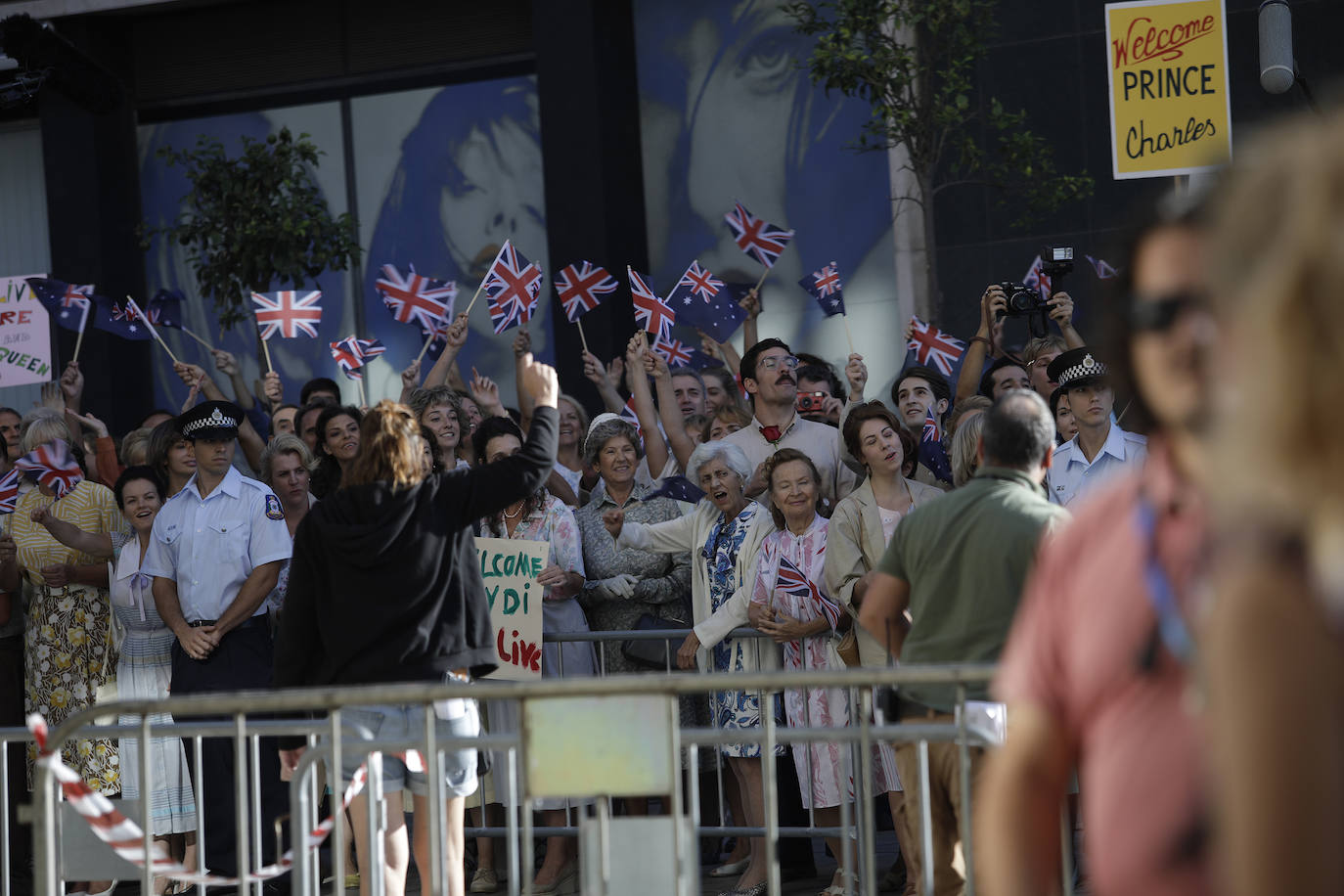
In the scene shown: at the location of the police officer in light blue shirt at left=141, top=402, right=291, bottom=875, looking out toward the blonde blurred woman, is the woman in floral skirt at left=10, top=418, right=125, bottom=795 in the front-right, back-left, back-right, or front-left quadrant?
back-right

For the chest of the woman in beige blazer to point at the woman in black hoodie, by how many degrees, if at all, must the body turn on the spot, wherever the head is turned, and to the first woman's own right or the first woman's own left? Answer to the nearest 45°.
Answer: approximately 90° to the first woman's own right

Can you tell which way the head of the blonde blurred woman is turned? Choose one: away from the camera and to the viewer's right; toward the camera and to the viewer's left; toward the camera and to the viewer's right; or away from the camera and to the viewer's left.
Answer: away from the camera and to the viewer's left

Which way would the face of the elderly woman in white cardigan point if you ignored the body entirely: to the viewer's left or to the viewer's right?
to the viewer's left

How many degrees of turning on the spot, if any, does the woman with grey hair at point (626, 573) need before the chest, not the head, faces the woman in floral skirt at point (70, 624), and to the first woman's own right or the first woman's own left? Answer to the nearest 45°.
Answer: approximately 90° to the first woman's own right
